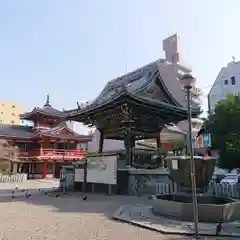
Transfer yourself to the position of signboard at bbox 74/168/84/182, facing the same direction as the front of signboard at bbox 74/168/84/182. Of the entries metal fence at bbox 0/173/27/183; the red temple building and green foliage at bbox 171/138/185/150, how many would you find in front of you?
0

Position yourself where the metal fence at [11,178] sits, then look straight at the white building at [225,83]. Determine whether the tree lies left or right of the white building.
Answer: right

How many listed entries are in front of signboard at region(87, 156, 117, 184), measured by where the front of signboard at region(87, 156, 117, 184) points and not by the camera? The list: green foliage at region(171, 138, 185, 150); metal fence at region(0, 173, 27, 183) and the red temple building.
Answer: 0

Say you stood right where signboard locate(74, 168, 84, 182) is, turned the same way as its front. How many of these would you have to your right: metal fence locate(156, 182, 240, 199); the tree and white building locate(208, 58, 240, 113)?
0

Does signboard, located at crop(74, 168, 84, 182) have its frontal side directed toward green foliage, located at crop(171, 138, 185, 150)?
no

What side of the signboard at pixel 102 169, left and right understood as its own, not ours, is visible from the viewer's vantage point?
front

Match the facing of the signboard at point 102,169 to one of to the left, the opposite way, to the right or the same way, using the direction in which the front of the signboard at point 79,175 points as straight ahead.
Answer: the same way

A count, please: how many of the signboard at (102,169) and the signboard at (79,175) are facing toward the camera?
2

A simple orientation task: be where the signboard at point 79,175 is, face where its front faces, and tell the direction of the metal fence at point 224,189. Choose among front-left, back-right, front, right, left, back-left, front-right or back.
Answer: front-left

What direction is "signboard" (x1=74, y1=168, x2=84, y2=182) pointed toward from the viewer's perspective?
toward the camera

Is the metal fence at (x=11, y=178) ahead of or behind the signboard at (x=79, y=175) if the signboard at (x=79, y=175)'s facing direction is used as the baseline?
behind

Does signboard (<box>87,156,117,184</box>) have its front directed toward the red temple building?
no

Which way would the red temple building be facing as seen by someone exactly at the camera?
facing the viewer and to the right of the viewer

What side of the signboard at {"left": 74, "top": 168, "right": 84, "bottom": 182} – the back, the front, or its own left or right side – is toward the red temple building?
back
